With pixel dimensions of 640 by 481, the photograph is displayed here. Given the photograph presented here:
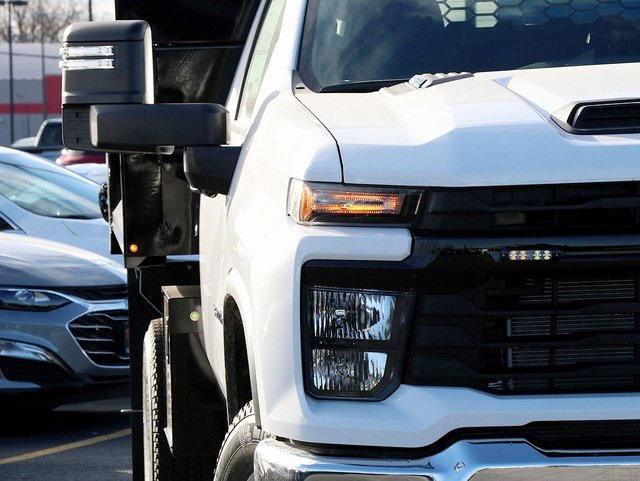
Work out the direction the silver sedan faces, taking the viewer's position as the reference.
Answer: facing the viewer and to the right of the viewer

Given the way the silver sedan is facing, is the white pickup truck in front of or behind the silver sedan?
in front

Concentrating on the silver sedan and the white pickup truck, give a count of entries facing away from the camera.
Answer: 0

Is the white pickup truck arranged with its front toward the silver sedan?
no

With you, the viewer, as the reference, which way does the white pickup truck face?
facing the viewer
